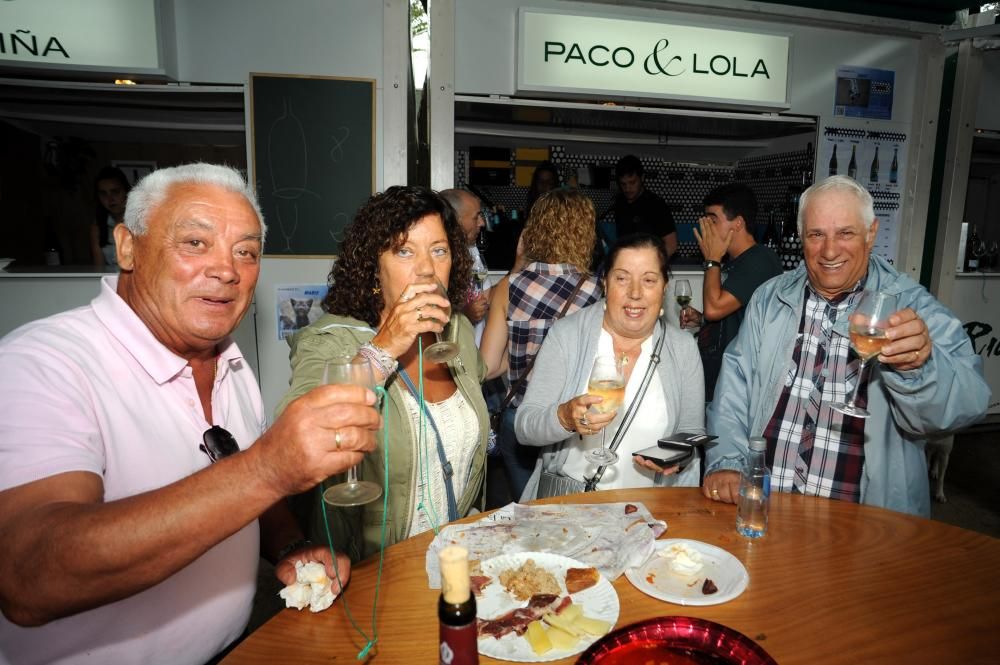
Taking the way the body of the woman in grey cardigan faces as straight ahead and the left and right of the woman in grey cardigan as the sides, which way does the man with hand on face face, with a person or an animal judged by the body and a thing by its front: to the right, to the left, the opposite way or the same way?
to the right

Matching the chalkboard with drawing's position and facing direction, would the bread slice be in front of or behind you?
in front

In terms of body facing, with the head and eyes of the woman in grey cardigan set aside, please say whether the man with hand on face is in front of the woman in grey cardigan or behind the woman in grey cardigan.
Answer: behind

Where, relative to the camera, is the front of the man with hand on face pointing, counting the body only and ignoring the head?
to the viewer's left

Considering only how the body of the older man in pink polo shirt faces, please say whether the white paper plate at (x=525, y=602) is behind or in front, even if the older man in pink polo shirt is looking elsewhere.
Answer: in front

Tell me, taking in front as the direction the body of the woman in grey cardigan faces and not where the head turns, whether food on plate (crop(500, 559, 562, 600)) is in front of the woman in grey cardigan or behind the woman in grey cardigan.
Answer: in front

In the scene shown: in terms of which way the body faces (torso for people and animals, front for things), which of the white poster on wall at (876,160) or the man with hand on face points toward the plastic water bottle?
the white poster on wall

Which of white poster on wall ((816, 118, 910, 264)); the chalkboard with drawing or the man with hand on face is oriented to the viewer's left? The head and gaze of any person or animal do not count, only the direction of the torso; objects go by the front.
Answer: the man with hand on face

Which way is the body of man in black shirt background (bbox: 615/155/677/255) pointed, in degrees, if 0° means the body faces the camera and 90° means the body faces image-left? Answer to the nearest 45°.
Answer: approximately 45°
